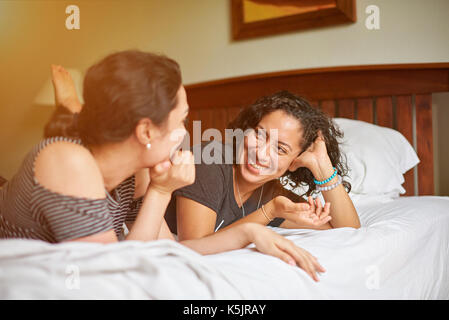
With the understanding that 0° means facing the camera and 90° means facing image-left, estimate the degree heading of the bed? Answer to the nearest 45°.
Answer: approximately 45°

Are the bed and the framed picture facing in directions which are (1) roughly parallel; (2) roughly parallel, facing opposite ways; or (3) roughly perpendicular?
roughly parallel

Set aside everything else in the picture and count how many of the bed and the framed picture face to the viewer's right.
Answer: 0

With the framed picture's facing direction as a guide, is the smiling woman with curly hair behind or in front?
in front

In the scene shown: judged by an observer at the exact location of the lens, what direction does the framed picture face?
facing the viewer and to the left of the viewer
